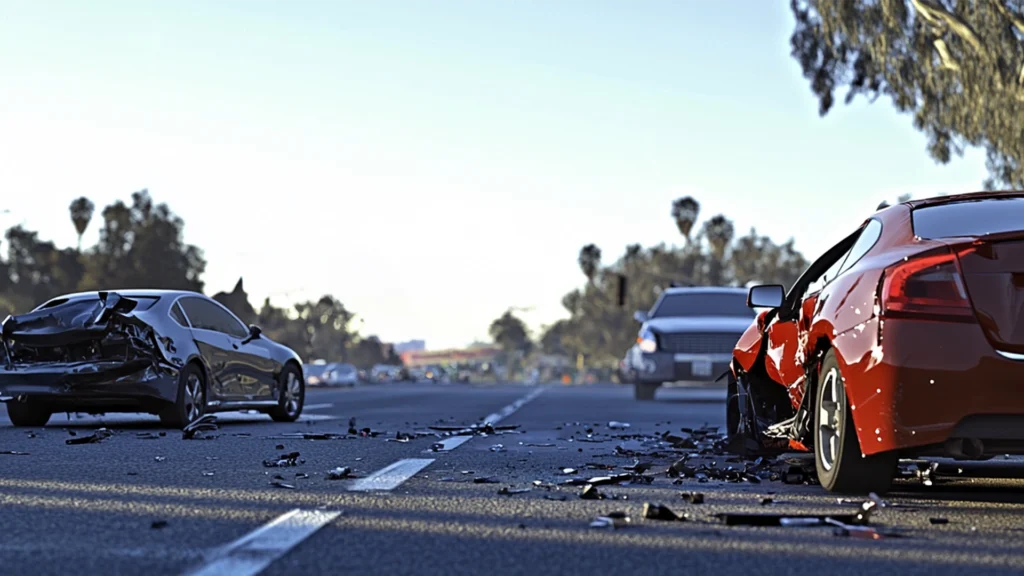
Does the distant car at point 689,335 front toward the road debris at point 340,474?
yes

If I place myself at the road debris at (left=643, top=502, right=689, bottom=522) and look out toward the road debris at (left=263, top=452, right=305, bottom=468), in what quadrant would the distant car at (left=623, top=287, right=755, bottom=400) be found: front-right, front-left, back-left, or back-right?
front-right

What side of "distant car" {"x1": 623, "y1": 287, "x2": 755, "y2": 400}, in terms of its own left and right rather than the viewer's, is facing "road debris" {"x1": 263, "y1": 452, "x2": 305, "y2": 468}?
front

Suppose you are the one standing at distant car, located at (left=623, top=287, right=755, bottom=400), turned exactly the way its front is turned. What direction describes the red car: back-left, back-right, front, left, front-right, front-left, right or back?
front

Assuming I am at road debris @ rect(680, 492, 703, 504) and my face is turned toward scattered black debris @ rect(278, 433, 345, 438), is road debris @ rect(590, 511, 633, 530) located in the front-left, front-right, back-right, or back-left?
back-left

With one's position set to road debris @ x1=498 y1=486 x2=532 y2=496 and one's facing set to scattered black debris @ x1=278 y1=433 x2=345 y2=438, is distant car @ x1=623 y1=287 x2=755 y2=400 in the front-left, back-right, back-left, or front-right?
front-right

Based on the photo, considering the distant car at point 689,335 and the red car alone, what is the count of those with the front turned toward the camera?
1

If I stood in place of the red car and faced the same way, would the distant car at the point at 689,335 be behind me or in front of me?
in front

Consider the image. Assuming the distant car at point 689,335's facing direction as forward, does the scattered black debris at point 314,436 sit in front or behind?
in front

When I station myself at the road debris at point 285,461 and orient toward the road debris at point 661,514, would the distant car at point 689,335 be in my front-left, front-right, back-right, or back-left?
back-left

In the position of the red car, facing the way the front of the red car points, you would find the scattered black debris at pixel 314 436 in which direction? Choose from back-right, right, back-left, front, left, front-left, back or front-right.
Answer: front

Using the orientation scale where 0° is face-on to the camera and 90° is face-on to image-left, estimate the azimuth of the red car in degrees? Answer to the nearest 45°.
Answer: approximately 135°

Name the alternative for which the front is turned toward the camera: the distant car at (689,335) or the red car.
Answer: the distant car

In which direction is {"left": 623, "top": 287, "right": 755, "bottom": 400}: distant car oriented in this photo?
toward the camera
